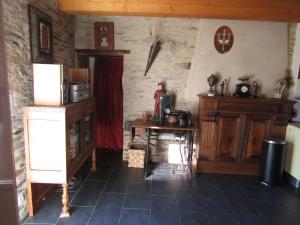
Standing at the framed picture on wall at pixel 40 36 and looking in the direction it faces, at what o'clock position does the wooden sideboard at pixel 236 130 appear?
The wooden sideboard is roughly at 11 o'clock from the framed picture on wall.

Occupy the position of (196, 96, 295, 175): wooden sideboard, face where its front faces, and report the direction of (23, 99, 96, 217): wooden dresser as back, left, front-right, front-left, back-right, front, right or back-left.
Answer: front-right

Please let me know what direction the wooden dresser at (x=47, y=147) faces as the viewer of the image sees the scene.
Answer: facing to the right of the viewer

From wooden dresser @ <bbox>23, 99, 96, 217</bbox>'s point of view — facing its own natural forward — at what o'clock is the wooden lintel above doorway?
The wooden lintel above doorway is roughly at 10 o'clock from the wooden dresser.

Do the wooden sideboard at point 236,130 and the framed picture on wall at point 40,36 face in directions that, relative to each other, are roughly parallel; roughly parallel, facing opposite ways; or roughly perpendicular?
roughly perpendicular

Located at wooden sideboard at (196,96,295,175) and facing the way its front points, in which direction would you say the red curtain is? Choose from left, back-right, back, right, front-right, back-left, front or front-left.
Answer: right

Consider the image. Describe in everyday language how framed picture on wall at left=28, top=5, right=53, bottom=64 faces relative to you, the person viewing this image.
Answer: facing the viewer and to the right of the viewer

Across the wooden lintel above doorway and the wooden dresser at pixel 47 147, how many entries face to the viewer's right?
1

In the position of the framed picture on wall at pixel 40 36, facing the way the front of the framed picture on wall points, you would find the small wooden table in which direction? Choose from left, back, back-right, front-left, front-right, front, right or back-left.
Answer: front-left

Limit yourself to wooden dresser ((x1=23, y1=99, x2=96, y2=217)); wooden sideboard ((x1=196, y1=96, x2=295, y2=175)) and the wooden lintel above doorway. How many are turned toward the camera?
2
